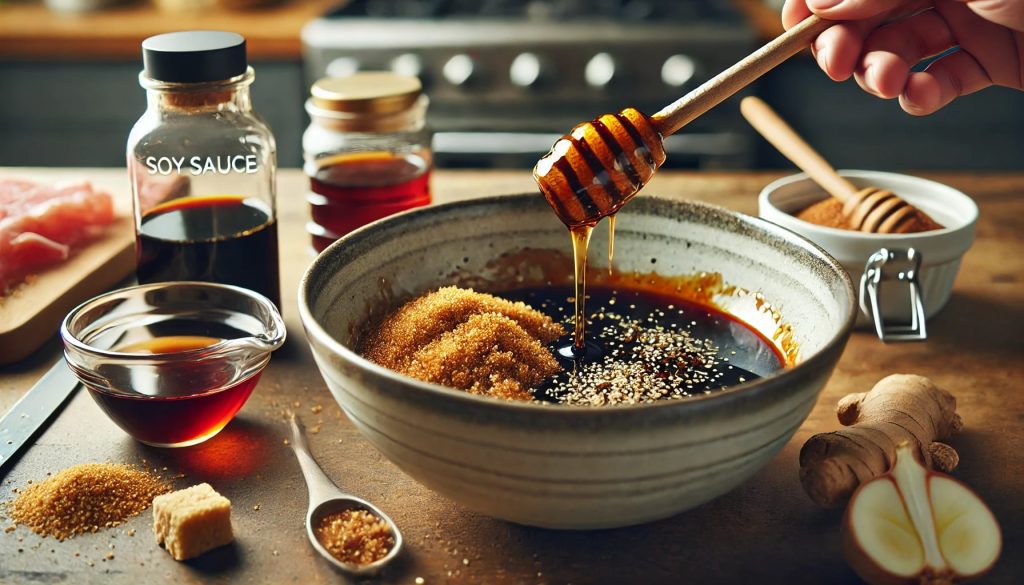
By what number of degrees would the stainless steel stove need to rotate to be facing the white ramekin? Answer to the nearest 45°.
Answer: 0° — it already faces it

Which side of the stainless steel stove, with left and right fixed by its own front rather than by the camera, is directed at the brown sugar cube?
front

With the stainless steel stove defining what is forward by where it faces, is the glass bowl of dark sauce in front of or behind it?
in front

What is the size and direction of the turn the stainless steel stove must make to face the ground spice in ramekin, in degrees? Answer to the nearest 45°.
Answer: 0° — it already faces it

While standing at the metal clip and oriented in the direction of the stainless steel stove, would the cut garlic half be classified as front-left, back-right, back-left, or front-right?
back-left

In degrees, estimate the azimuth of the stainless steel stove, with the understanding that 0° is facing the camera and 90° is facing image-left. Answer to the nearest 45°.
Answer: approximately 0°

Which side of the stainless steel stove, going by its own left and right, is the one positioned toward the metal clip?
front

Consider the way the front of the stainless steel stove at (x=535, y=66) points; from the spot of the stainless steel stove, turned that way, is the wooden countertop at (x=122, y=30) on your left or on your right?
on your right

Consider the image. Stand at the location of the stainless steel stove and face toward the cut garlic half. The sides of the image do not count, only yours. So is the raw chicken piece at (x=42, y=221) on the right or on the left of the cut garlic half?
right

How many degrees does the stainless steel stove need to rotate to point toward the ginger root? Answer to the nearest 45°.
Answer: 0° — it already faces it

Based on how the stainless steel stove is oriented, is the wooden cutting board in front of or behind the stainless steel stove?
in front
